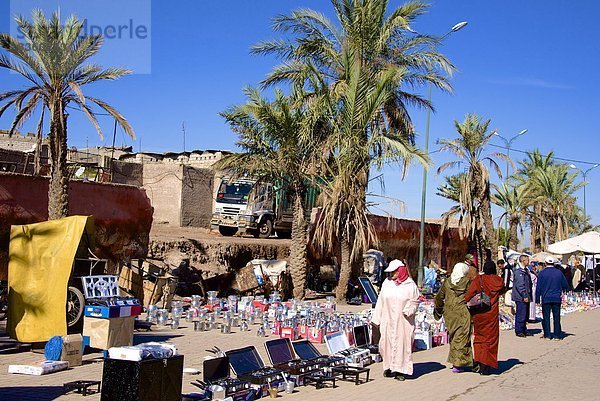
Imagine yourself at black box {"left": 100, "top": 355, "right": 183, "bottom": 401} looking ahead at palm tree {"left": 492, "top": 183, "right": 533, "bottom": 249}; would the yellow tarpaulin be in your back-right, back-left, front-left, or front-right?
front-left

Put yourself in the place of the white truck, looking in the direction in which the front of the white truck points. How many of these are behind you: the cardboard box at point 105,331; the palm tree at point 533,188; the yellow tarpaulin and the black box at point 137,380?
1

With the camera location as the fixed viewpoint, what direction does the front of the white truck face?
facing the viewer and to the left of the viewer

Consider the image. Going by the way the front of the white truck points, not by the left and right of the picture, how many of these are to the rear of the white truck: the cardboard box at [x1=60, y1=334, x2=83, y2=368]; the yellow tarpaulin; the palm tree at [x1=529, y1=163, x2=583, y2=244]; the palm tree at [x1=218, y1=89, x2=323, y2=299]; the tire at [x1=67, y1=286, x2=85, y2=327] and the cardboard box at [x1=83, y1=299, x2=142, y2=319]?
1

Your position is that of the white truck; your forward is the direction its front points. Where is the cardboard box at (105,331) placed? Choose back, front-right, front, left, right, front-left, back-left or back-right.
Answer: front-left
